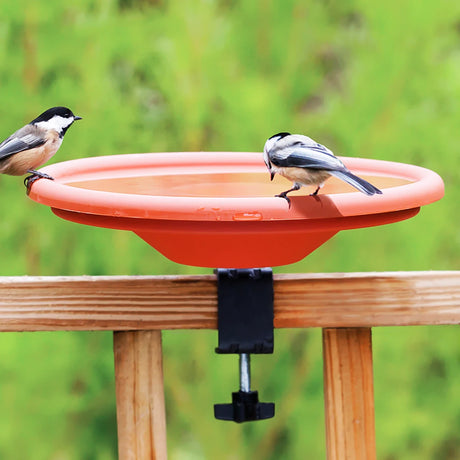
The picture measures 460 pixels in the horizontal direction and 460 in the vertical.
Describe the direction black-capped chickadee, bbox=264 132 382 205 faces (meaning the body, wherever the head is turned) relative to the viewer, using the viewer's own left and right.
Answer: facing to the left of the viewer

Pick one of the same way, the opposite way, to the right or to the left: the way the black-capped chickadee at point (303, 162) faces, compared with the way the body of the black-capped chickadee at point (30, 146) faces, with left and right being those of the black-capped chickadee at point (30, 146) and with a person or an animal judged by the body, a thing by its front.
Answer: the opposite way

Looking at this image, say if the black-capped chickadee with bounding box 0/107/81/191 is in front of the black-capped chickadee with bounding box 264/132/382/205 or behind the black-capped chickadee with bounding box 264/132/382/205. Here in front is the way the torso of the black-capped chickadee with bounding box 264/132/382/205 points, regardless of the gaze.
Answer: in front

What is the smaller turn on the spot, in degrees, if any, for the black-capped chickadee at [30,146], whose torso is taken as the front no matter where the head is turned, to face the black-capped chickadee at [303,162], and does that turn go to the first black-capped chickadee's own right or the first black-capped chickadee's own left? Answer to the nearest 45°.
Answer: approximately 45° to the first black-capped chickadee's own right

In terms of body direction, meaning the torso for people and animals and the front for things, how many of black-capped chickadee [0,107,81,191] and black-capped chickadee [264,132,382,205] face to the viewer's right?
1

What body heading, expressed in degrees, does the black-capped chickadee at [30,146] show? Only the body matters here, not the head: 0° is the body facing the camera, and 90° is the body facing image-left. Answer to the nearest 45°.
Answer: approximately 270°
